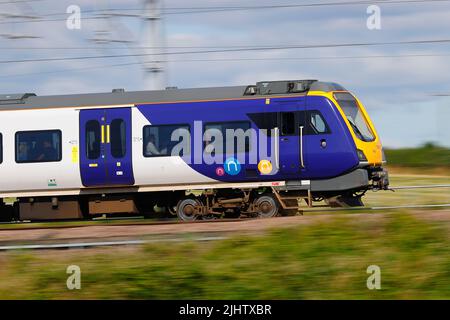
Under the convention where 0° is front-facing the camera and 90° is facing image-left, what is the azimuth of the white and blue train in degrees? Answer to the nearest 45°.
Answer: approximately 270°
